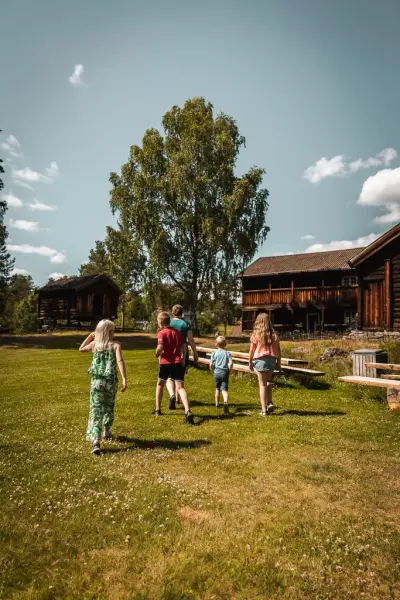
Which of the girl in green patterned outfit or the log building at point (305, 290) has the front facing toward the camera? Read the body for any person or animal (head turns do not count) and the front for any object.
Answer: the log building

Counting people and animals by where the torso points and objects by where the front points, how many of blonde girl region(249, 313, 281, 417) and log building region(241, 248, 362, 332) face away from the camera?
1

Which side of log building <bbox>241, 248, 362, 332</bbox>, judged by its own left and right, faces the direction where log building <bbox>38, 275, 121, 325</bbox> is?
right

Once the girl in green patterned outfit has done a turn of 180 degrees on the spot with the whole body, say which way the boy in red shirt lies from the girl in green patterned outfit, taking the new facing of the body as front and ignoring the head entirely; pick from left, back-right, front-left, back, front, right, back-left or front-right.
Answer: back-left

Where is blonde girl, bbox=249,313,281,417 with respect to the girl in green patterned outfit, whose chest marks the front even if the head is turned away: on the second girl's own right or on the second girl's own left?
on the second girl's own right

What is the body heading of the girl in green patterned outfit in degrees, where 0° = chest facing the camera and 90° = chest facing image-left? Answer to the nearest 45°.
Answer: approximately 180°

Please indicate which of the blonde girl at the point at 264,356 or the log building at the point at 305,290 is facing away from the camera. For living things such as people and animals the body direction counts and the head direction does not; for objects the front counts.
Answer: the blonde girl

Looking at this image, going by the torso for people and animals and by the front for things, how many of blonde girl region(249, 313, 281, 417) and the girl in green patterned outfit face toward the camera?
0

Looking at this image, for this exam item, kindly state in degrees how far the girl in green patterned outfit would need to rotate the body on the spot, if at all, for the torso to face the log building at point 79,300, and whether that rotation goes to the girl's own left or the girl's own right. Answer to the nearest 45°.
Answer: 0° — they already face it

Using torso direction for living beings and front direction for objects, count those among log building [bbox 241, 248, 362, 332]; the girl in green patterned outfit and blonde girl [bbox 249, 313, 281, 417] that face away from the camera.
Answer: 2

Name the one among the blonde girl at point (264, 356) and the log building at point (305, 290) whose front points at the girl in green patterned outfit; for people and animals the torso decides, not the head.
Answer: the log building

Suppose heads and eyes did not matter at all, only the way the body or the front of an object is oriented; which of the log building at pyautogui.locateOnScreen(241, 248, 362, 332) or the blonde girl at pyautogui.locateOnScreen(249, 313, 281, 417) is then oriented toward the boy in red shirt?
the log building

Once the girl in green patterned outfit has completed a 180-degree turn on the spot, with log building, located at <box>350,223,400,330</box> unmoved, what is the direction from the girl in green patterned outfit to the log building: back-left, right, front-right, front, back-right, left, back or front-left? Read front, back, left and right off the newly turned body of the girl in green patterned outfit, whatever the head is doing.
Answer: back-left

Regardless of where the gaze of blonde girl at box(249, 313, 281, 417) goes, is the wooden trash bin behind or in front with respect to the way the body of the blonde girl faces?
in front

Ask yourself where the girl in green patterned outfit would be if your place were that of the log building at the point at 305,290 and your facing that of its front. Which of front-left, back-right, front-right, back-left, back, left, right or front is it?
front

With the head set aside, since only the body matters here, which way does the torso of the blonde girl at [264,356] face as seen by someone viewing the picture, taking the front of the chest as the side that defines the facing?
away from the camera

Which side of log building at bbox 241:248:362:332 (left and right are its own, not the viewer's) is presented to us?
front

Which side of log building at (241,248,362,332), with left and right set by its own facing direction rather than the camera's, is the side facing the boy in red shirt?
front
